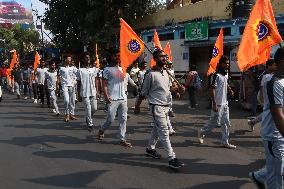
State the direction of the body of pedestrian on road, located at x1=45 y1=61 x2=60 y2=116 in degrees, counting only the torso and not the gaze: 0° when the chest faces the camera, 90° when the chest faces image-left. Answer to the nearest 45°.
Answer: approximately 315°

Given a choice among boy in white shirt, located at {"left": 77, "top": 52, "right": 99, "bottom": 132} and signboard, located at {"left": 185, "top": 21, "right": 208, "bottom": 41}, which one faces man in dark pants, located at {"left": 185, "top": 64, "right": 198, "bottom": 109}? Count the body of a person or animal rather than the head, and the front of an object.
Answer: the signboard

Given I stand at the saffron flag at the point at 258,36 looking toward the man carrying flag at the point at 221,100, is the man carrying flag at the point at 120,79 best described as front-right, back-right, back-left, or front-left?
front-left

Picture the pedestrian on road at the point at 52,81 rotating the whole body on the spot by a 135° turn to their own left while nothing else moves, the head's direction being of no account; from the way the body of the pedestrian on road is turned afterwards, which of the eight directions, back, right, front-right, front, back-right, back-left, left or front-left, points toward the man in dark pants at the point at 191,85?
right

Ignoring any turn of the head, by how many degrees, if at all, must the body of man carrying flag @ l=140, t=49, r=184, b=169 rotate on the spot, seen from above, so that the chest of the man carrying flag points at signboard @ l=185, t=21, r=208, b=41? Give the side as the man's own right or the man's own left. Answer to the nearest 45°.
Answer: approximately 135° to the man's own left

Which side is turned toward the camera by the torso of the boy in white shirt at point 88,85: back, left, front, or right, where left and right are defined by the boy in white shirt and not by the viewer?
front

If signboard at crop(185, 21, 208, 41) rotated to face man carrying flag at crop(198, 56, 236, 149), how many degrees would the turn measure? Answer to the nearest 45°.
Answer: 0° — it already faces them

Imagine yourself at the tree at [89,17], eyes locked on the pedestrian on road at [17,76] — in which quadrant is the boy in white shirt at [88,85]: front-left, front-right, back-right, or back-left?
front-left

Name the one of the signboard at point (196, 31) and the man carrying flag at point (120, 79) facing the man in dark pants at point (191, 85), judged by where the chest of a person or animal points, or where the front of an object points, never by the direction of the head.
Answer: the signboard

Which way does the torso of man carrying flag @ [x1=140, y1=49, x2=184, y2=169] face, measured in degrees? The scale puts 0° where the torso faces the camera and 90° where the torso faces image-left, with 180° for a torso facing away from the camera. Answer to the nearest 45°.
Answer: approximately 315°

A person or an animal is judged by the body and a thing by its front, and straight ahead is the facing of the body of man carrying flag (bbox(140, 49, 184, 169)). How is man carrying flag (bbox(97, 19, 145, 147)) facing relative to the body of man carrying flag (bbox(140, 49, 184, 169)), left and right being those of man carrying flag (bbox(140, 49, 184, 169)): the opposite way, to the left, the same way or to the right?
the same way

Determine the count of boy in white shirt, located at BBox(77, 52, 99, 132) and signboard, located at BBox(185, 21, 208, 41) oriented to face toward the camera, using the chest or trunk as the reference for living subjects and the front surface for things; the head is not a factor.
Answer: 2

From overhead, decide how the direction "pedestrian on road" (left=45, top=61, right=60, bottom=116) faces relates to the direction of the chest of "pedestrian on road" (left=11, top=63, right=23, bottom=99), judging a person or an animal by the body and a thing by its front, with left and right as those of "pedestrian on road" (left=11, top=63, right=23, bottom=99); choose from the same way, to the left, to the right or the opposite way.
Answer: the same way

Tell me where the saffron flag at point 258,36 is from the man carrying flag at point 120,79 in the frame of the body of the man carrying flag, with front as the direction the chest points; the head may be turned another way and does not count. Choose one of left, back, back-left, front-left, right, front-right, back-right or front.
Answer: front

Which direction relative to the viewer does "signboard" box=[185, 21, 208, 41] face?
toward the camera
